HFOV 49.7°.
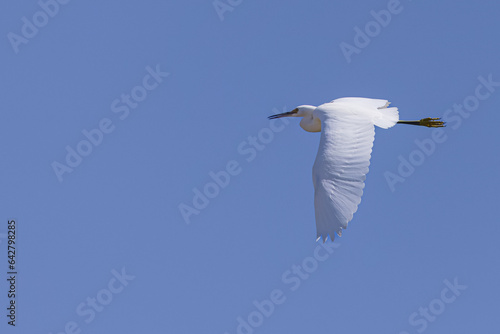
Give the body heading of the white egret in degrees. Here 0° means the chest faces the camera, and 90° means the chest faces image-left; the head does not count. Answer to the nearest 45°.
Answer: approximately 90°
